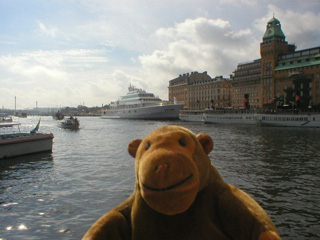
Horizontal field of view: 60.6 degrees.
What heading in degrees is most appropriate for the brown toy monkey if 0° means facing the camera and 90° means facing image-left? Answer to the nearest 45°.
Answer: approximately 0°

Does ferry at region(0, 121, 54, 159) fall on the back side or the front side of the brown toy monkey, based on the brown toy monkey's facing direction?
on the back side
